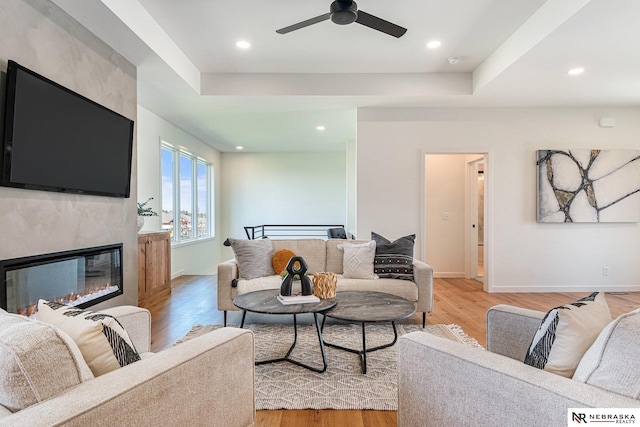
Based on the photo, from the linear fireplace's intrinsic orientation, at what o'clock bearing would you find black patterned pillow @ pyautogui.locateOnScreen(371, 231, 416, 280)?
The black patterned pillow is roughly at 11 o'clock from the linear fireplace.

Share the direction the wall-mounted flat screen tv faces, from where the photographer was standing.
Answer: facing the viewer and to the right of the viewer

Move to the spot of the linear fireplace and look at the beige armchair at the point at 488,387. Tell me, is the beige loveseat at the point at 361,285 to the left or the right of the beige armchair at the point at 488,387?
left

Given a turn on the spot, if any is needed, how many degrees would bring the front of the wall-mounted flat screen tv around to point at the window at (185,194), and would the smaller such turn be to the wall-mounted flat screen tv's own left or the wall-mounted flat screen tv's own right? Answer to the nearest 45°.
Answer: approximately 90° to the wall-mounted flat screen tv's own left

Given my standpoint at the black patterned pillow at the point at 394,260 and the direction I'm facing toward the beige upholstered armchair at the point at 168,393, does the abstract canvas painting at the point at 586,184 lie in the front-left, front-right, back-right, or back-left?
back-left

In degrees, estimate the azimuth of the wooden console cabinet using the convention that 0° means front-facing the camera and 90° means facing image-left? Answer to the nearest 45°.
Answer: approximately 315°

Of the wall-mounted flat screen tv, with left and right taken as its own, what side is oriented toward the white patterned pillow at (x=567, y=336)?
front

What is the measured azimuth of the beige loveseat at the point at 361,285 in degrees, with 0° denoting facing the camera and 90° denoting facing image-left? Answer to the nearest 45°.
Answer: approximately 0°

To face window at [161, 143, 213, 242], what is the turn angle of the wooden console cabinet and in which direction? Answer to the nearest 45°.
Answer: approximately 135° to its left

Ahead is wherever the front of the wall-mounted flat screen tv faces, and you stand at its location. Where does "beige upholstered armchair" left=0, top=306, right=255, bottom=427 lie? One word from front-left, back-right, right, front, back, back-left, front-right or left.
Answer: front-right

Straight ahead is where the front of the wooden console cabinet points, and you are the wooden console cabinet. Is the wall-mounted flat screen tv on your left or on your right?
on your right

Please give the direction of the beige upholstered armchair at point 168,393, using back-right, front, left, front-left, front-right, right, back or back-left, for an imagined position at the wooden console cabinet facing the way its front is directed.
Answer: front-right

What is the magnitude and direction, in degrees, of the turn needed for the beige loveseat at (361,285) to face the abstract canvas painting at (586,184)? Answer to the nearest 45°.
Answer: approximately 135° to its left
